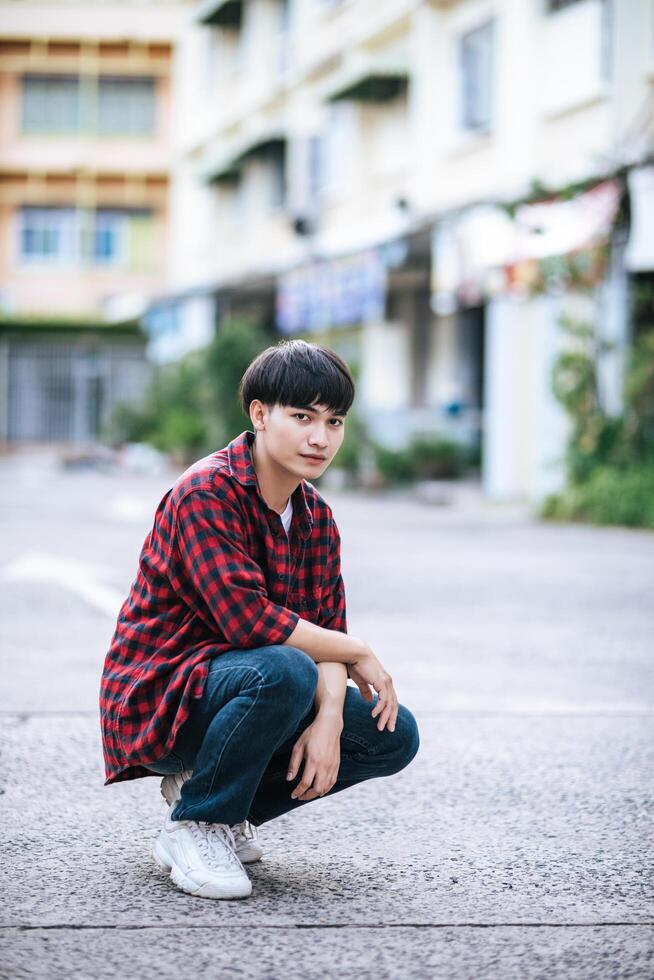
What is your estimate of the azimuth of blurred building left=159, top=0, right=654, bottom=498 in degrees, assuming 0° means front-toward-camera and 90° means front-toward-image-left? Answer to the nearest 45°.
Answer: approximately 45°

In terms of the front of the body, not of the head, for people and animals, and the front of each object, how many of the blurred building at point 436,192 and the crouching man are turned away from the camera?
0

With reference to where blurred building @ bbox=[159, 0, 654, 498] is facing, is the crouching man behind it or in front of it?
in front

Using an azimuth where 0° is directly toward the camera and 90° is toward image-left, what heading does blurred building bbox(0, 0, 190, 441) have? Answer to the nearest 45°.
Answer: approximately 0°

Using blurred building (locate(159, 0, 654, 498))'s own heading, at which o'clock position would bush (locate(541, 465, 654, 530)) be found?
The bush is roughly at 10 o'clock from the blurred building.

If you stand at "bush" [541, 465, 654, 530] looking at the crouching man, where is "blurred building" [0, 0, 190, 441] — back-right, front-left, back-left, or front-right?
back-right

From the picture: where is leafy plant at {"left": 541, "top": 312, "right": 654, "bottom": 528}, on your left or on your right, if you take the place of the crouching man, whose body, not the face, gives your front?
on your left

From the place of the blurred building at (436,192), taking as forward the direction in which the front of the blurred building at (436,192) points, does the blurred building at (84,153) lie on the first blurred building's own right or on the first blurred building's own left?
on the first blurred building's own right

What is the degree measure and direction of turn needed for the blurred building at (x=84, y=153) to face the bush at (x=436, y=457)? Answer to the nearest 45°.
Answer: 0° — it already faces it

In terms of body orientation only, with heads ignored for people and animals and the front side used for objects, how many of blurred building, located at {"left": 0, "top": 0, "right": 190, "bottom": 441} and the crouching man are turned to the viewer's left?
0

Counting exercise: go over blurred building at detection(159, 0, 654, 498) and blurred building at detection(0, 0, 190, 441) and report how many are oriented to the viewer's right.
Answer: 0

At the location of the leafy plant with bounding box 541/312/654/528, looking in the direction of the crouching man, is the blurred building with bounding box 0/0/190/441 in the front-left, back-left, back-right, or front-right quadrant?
back-right

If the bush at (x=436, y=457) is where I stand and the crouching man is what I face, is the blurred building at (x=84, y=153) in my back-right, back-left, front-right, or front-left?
back-right

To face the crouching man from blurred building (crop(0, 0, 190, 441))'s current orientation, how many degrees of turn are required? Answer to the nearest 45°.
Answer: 0° — it already faces them

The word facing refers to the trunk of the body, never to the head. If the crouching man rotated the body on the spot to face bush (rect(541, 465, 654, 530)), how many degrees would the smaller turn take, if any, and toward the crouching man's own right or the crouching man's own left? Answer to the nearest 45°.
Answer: approximately 135° to the crouching man's own left
